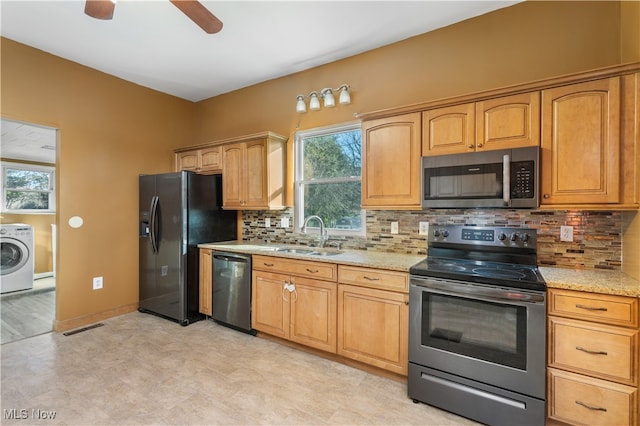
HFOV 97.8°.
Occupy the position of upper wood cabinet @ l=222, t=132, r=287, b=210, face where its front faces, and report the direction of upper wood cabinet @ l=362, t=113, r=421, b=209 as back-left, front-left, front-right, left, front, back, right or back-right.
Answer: left

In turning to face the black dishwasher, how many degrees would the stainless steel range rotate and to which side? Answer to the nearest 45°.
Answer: approximately 90° to its right

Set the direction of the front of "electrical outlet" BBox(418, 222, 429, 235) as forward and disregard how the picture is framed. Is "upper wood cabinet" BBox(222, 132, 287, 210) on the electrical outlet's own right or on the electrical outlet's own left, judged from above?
on the electrical outlet's own right

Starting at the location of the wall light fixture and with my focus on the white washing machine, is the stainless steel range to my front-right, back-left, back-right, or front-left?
back-left

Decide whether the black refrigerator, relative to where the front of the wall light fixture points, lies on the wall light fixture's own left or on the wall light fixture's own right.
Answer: on the wall light fixture's own right

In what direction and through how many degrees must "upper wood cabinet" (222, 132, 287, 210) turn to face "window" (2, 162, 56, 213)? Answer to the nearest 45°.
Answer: approximately 90° to its right

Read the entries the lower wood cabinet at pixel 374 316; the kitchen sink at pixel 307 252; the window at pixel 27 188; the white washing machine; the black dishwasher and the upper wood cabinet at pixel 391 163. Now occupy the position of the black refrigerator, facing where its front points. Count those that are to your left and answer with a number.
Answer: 4

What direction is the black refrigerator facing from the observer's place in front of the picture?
facing the viewer and to the left of the viewer

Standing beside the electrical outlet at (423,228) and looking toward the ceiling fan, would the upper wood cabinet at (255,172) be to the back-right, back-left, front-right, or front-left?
front-right

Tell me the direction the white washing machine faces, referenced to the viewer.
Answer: facing the viewer

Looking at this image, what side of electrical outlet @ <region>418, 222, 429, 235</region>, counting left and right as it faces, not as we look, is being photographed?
front

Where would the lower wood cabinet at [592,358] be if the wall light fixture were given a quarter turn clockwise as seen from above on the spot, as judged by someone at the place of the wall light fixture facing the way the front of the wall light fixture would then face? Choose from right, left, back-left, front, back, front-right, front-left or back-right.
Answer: back

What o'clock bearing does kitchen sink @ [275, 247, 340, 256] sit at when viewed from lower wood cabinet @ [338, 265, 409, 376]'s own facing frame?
The kitchen sink is roughly at 3 o'clock from the lower wood cabinet.

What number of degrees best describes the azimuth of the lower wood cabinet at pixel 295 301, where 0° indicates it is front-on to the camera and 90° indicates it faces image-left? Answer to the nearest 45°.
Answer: approximately 45°

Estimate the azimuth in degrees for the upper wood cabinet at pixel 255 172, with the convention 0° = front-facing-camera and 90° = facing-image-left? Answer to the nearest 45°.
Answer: approximately 45°
